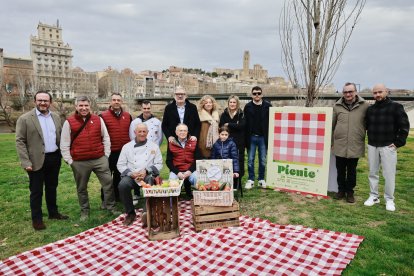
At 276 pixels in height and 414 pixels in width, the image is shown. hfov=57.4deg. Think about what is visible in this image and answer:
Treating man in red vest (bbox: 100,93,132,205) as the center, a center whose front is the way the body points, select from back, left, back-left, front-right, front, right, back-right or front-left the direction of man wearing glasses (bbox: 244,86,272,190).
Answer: left

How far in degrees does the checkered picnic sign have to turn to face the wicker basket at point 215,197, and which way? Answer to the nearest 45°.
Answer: approximately 45° to its right

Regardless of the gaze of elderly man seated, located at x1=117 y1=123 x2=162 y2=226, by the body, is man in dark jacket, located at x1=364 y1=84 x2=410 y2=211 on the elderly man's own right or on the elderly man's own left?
on the elderly man's own left

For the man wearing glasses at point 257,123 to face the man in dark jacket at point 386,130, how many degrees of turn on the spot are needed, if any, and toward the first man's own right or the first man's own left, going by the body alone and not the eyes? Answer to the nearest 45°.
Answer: approximately 45° to the first man's own left

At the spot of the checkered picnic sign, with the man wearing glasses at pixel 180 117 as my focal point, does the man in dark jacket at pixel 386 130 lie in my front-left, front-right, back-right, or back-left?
back-left

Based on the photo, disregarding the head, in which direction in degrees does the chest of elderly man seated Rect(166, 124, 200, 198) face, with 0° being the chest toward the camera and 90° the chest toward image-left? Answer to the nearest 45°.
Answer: approximately 0°

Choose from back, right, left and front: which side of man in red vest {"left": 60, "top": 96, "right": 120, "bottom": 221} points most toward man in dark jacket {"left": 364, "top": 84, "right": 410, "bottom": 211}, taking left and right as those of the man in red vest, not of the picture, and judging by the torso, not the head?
left

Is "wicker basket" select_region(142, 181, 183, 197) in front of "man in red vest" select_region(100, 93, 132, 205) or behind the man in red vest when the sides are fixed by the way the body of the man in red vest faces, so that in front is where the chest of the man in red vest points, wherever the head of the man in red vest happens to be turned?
in front

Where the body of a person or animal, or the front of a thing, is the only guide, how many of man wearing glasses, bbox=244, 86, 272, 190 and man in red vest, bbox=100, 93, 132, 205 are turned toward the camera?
2

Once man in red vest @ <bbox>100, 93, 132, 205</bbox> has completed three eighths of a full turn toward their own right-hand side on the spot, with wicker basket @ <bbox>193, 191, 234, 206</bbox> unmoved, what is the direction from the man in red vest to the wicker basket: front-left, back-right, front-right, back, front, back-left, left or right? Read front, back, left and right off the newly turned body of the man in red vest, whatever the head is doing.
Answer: back

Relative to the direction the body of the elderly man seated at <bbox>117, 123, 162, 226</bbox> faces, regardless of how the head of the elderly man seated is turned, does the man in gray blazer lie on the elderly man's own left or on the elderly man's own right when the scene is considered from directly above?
on the elderly man's own right
